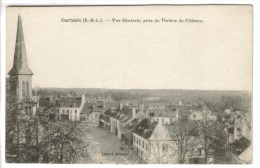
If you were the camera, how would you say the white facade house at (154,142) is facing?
facing the viewer and to the left of the viewer

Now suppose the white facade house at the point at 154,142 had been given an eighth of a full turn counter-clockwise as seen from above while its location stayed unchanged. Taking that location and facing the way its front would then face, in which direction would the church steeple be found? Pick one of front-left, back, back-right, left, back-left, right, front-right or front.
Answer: right
